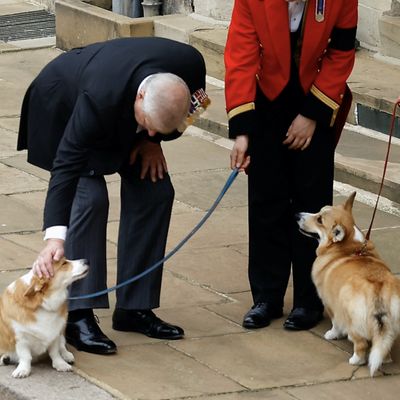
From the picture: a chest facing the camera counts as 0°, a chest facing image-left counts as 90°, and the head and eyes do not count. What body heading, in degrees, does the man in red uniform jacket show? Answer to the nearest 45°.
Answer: approximately 0°

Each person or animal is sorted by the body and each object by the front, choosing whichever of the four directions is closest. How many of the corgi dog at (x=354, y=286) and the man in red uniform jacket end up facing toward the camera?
1

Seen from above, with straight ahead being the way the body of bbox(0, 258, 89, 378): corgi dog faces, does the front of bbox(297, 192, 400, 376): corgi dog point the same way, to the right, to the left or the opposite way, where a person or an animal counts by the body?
the opposite way

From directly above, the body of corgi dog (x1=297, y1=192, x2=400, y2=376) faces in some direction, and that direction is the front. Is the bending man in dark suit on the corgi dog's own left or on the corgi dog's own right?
on the corgi dog's own left

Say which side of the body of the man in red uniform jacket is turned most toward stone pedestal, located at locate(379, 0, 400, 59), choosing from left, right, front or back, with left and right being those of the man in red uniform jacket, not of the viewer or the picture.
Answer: back

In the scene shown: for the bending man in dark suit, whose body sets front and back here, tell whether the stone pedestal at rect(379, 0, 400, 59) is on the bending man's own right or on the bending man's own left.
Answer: on the bending man's own left

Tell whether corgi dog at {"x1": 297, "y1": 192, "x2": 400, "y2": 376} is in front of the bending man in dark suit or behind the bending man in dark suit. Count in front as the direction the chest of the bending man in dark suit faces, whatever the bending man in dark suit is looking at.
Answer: in front

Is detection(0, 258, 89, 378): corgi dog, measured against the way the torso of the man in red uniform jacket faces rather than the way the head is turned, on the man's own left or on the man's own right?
on the man's own right
